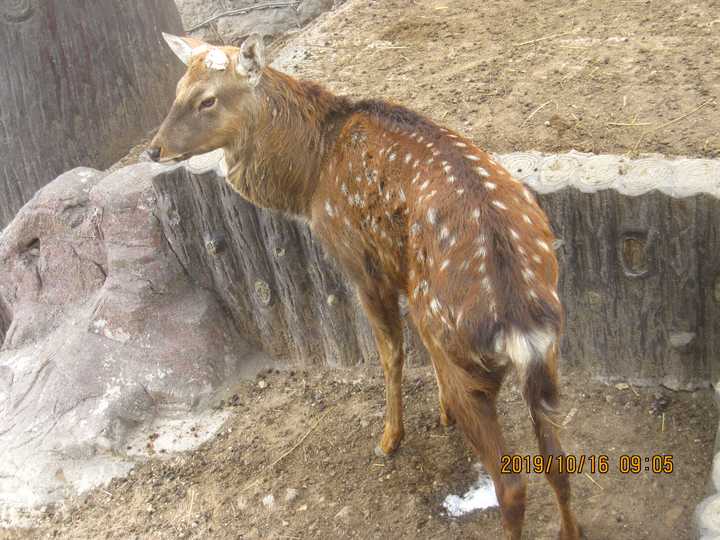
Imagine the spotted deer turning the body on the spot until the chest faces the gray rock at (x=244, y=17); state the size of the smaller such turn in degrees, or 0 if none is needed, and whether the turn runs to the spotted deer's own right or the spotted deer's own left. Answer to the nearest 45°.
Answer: approximately 45° to the spotted deer's own right

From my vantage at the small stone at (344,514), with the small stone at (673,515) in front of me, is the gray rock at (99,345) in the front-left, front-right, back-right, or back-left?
back-left

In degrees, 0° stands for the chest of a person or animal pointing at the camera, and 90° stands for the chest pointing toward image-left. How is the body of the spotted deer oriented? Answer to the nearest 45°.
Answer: approximately 135°

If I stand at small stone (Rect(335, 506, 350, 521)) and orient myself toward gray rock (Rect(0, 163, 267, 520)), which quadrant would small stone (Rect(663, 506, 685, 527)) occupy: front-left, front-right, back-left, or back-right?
back-right

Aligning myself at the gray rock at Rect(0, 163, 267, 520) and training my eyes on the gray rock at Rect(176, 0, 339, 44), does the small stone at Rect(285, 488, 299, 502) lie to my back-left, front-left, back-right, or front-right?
back-right
